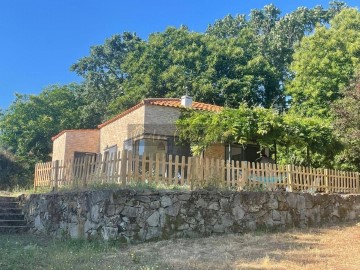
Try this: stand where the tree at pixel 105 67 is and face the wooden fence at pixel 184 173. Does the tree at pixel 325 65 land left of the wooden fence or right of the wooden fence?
left

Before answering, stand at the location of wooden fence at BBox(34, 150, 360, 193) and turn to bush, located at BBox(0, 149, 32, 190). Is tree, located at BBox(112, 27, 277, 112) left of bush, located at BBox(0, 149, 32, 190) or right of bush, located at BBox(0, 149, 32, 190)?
right

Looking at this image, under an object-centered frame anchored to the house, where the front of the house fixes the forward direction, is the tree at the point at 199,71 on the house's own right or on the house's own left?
on the house's own left

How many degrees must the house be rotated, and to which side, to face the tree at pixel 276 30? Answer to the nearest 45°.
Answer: approximately 90° to its left

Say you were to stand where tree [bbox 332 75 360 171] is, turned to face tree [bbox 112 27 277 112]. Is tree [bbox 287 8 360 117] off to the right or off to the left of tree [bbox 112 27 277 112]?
right

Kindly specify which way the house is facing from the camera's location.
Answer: facing the viewer and to the right of the viewer

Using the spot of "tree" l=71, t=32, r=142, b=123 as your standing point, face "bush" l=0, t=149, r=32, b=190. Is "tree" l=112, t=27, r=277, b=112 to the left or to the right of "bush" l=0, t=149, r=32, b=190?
left

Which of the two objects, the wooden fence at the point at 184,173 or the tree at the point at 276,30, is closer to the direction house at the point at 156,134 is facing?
the wooden fence

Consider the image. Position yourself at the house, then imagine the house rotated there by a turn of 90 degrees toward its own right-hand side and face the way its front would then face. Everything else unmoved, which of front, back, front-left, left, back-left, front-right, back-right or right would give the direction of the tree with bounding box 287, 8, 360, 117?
back
